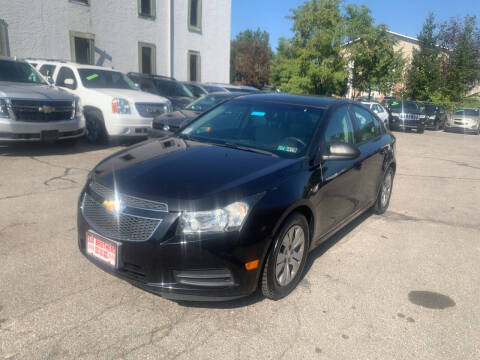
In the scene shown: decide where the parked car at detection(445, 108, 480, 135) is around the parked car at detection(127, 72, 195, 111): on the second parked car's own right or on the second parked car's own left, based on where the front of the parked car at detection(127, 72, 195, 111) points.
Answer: on the second parked car's own left

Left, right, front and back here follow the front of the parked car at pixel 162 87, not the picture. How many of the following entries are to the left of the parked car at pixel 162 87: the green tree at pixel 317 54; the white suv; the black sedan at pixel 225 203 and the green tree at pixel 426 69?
2

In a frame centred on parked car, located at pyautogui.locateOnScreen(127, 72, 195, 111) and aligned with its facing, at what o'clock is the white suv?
The white suv is roughly at 2 o'clock from the parked car.

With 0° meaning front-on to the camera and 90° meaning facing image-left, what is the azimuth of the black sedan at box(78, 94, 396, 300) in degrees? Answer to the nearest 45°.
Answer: approximately 45°

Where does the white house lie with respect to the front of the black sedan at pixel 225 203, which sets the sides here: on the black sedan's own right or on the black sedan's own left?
on the black sedan's own right

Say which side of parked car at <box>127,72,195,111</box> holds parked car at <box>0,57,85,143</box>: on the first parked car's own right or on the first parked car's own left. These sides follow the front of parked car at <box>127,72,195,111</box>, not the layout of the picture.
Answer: on the first parked car's own right

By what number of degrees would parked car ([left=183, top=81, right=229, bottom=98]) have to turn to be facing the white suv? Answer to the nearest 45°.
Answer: approximately 90° to its right
